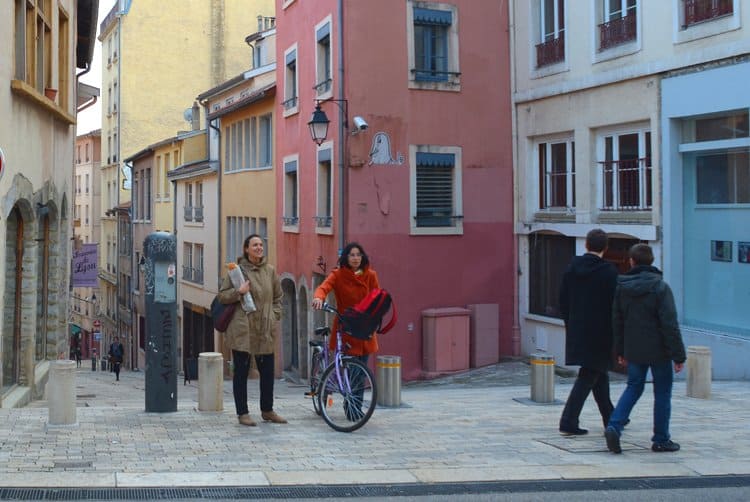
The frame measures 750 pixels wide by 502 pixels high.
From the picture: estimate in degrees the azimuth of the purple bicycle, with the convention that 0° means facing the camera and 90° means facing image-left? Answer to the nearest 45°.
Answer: approximately 315°

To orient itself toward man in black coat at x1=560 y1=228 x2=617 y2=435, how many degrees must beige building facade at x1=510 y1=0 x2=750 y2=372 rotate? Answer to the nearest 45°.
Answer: approximately 45° to its left

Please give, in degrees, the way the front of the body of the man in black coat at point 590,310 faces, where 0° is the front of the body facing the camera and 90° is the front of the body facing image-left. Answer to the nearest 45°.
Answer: approximately 225°

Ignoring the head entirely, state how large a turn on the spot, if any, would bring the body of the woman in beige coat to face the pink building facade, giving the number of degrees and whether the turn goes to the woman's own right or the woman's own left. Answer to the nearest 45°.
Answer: approximately 135° to the woman's own left

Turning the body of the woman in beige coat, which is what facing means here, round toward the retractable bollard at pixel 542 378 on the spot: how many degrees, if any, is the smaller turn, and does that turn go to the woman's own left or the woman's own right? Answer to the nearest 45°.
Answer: approximately 90° to the woman's own left

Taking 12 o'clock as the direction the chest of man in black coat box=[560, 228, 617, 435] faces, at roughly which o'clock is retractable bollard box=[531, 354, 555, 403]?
The retractable bollard is roughly at 10 o'clock from the man in black coat.

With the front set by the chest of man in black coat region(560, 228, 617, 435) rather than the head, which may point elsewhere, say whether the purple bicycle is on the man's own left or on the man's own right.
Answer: on the man's own left

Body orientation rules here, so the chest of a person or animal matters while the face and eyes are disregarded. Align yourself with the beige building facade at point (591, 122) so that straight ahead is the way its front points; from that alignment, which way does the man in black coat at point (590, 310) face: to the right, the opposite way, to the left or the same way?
the opposite way

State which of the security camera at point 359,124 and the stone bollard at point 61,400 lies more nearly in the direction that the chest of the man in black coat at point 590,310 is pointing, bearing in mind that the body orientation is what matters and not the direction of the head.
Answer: the security camera

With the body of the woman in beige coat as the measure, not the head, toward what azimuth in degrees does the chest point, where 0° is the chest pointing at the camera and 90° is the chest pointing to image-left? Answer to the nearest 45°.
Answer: approximately 315°
